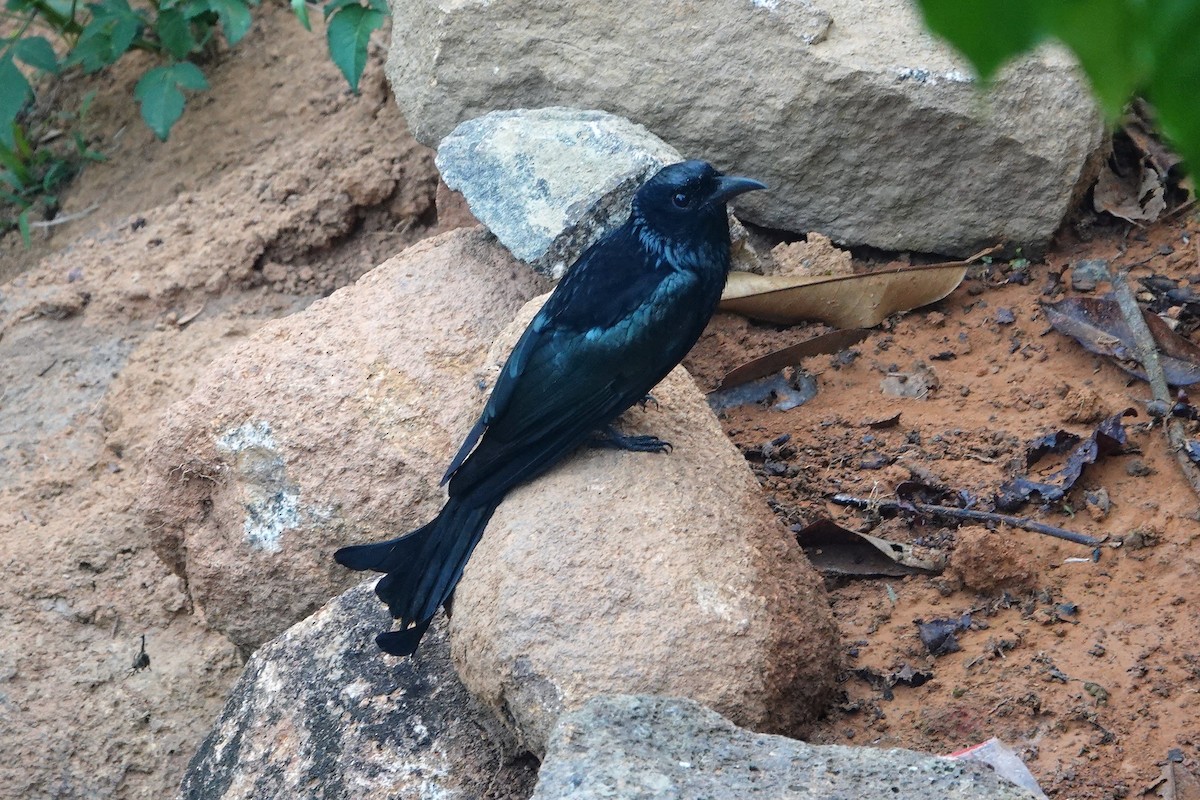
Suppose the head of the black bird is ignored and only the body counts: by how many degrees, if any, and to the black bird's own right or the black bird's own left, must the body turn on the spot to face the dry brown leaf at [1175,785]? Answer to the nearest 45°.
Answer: approximately 45° to the black bird's own right

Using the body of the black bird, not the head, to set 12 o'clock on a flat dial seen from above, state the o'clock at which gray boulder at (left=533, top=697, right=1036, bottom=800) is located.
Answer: The gray boulder is roughly at 3 o'clock from the black bird.

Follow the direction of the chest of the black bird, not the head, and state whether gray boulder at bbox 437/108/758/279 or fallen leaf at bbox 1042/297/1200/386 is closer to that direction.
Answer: the fallen leaf

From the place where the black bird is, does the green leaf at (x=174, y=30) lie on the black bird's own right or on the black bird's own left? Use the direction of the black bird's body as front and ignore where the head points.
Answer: on the black bird's own left

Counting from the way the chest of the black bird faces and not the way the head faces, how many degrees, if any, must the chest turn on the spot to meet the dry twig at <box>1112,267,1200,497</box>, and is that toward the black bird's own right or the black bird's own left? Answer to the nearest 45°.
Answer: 0° — it already faces it

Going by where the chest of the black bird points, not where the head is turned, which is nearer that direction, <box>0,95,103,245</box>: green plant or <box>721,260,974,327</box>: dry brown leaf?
the dry brown leaf

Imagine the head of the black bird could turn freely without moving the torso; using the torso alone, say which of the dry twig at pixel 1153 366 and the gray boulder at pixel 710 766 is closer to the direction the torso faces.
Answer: the dry twig

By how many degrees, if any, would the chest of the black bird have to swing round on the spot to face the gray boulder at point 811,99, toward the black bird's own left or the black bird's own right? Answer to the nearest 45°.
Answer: approximately 45° to the black bird's own left

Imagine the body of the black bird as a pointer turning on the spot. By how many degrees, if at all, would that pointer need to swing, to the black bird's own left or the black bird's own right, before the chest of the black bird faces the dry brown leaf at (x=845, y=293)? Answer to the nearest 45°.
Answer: approximately 45° to the black bird's own left

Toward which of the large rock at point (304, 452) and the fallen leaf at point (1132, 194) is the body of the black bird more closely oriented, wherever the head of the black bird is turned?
the fallen leaf

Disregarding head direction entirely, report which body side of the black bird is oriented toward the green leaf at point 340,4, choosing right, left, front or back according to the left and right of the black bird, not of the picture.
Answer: left

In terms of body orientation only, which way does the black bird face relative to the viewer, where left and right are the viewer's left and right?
facing to the right of the viewer
